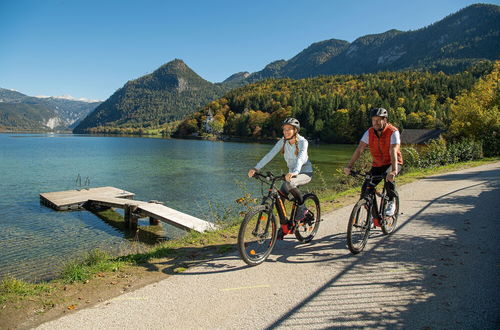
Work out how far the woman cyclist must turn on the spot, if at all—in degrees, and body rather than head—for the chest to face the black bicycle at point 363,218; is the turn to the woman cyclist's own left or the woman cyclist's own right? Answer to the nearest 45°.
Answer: approximately 135° to the woman cyclist's own left

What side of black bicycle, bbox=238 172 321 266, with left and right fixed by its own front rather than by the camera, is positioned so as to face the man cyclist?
back

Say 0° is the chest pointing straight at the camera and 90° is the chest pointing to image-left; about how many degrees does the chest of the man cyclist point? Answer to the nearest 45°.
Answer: approximately 45°

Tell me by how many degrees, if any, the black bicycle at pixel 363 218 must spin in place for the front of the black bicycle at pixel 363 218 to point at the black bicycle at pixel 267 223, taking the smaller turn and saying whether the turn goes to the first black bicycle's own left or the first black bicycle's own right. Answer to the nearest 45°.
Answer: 0° — it already faces it

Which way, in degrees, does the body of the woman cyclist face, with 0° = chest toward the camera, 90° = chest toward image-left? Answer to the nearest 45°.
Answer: approximately 45°

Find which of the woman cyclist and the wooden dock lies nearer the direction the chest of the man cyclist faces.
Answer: the woman cyclist

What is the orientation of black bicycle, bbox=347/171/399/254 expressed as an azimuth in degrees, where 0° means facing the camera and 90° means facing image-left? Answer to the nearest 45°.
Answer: approximately 45°
